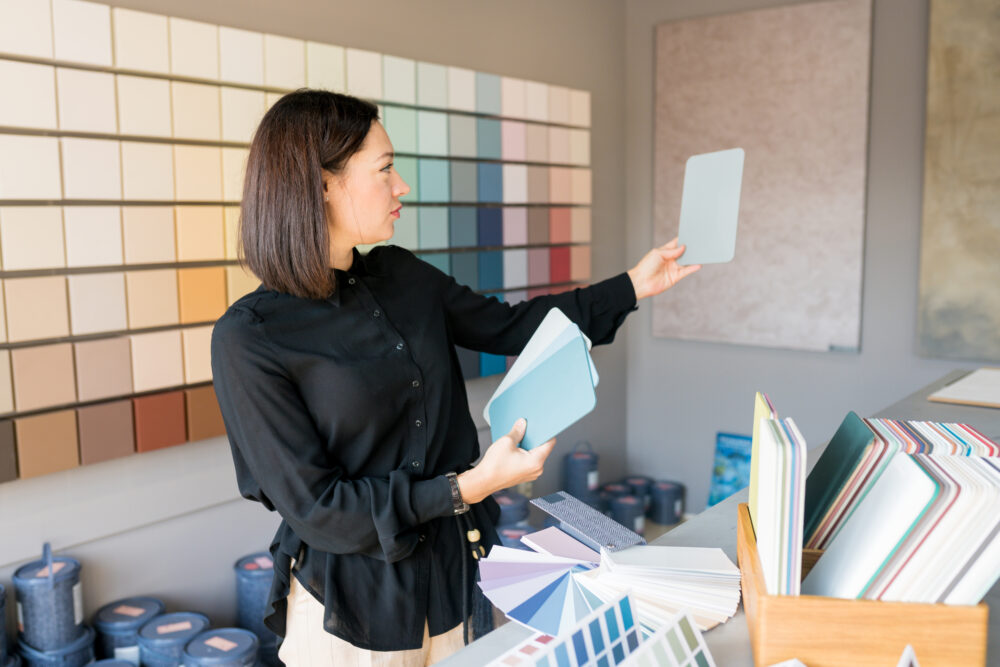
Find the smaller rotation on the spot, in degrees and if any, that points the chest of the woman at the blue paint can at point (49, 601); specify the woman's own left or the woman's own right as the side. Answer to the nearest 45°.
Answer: approximately 180°

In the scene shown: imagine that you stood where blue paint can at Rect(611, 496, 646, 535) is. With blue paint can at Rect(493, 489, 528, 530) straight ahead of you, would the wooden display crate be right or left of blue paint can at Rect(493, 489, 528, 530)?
left

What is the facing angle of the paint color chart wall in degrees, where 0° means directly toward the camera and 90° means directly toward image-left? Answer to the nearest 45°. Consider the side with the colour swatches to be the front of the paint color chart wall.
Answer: approximately 315°

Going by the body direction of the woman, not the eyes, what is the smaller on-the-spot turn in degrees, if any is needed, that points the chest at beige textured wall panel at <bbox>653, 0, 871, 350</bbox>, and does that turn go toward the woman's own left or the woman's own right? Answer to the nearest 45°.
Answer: approximately 90° to the woman's own left

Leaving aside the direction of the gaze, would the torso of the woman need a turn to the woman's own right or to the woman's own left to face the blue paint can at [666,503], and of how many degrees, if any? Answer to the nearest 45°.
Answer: approximately 90° to the woman's own left

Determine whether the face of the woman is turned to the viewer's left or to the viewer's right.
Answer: to the viewer's right

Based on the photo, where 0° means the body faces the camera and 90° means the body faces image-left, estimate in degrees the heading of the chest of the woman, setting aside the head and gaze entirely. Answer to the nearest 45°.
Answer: approximately 315°

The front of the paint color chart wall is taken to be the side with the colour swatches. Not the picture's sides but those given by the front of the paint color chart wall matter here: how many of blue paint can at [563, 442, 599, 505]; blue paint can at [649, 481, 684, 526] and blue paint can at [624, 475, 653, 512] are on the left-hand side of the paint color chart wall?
3

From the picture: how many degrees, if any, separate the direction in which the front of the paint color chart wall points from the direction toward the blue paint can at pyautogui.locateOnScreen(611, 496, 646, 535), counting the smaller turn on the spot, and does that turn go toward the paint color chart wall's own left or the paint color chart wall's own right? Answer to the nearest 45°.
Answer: approximately 90° to the paint color chart wall's own left

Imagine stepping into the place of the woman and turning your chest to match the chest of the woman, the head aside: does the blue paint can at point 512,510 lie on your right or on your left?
on your left
